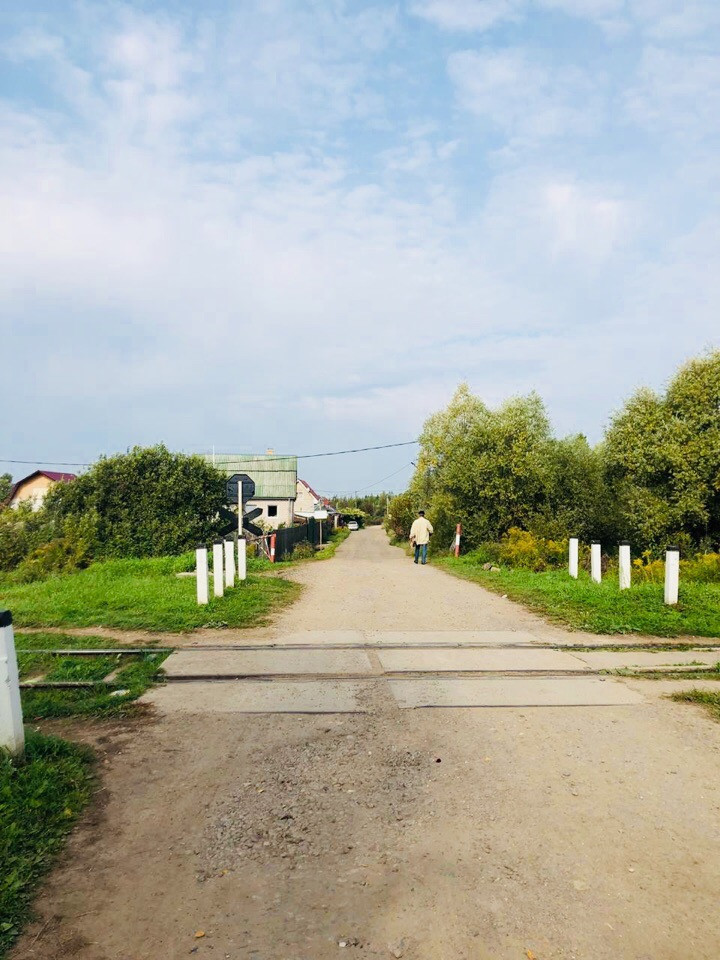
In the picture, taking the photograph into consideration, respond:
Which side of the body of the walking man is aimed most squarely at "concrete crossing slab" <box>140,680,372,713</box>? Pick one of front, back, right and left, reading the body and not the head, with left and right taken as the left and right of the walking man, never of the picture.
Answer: back

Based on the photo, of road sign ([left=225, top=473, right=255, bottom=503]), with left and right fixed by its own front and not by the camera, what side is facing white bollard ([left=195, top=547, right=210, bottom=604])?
back

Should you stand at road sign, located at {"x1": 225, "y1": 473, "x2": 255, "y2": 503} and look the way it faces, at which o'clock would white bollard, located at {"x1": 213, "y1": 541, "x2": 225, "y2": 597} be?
The white bollard is roughly at 6 o'clock from the road sign.

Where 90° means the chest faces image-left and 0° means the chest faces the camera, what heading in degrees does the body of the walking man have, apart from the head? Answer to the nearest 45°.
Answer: approximately 180°

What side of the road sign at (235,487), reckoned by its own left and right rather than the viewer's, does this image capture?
back

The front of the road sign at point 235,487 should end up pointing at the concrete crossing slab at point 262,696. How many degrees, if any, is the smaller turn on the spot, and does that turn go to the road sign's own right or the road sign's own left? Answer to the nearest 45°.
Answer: approximately 180°

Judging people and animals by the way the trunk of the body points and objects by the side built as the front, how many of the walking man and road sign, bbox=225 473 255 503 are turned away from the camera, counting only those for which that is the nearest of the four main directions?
2

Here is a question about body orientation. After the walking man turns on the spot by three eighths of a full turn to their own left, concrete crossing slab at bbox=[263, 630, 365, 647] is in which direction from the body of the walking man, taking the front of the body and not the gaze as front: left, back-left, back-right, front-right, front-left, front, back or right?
front-left
